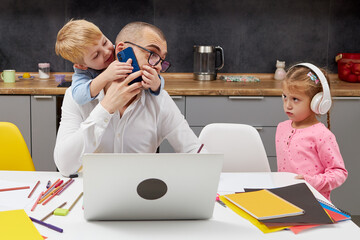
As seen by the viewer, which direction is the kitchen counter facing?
toward the camera

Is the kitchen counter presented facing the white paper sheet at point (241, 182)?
yes

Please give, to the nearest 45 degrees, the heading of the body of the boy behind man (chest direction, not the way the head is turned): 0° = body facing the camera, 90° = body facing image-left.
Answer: approximately 315°

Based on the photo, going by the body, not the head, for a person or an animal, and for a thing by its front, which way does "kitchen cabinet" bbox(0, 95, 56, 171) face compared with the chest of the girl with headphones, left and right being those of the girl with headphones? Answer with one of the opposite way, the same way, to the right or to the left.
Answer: to the left

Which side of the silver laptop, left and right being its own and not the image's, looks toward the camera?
back

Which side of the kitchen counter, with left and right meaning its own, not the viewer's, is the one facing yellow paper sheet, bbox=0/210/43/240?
front

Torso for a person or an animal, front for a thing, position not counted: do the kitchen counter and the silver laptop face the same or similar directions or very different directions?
very different directions

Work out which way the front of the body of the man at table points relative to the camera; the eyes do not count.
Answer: toward the camera

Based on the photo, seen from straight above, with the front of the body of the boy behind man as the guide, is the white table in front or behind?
in front

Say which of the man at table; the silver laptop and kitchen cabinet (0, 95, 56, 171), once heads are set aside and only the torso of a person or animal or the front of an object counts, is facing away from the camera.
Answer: the silver laptop

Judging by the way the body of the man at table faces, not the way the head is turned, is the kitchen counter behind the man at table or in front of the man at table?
behind

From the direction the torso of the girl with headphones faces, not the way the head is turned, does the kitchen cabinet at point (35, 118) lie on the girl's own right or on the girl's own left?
on the girl's own right

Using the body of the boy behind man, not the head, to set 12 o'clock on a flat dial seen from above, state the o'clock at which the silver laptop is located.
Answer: The silver laptop is roughly at 1 o'clock from the boy behind man.
